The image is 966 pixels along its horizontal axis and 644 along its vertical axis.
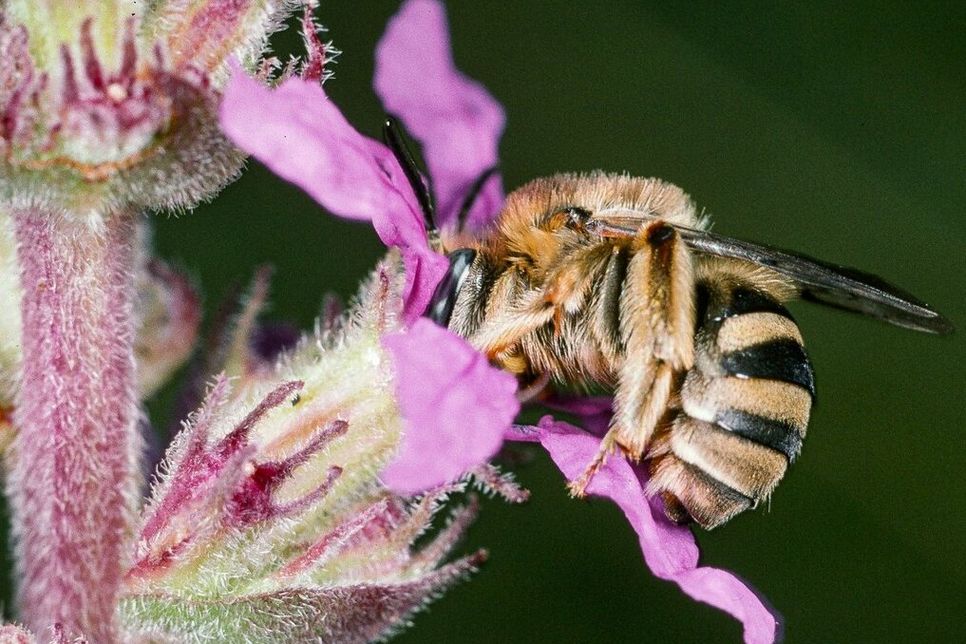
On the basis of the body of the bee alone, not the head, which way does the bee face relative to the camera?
to the viewer's left
